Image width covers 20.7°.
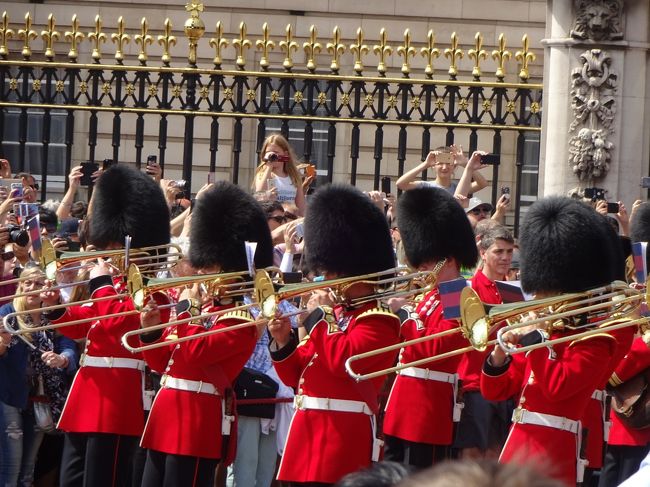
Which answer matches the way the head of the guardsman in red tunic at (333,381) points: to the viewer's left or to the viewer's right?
to the viewer's left

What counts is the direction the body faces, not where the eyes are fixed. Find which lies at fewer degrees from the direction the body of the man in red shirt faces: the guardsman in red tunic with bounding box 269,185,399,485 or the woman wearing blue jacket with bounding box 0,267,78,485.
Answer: the guardsman in red tunic

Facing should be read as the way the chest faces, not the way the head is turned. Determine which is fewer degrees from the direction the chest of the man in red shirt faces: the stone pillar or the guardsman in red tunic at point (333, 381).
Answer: the guardsman in red tunic

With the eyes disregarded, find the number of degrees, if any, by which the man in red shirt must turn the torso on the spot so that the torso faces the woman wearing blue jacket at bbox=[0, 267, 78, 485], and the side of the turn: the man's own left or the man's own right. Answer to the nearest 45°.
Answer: approximately 135° to the man's own right

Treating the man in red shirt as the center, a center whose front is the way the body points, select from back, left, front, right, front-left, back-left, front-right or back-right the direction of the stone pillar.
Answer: back-left

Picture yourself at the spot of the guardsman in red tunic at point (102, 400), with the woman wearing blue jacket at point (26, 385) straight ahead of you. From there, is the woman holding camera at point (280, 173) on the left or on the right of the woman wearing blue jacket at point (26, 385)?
right

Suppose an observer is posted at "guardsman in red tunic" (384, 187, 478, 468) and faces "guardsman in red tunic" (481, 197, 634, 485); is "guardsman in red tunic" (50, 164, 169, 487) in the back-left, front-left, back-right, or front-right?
back-right

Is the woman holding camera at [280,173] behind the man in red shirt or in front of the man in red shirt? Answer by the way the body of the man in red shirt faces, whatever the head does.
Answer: behind

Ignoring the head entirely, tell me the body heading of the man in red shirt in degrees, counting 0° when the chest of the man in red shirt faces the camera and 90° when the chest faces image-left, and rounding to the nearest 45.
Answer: approximately 315°

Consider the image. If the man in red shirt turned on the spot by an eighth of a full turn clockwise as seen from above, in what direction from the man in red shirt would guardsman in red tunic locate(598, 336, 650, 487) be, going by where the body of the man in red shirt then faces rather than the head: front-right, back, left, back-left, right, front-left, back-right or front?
left
